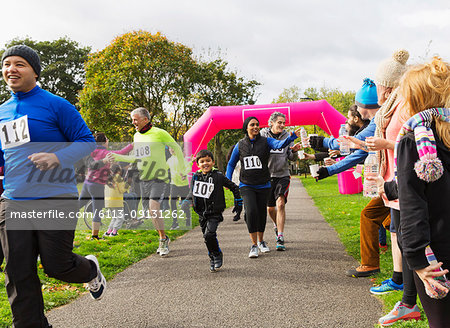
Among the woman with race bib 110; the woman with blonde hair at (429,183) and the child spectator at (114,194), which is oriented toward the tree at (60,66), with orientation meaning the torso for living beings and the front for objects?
the woman with blonde hair

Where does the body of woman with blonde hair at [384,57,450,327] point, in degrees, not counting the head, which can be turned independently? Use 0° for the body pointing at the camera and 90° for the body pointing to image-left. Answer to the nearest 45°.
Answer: approximately 135°

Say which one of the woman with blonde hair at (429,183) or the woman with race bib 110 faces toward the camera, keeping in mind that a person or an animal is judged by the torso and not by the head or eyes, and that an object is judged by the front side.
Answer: the woman with race bib 110

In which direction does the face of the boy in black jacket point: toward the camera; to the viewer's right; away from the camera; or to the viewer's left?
toward the camera

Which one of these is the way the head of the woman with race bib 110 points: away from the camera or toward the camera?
toward the camera

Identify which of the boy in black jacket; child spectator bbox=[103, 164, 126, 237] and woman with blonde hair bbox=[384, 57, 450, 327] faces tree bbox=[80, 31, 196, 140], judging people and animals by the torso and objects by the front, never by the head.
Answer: the woman with blonde hair

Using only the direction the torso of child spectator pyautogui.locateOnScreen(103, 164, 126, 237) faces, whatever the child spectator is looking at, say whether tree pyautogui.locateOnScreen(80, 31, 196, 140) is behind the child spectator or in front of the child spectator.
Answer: behind

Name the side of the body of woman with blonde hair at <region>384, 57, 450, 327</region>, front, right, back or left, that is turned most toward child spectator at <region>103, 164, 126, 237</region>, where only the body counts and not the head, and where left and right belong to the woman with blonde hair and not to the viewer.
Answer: front

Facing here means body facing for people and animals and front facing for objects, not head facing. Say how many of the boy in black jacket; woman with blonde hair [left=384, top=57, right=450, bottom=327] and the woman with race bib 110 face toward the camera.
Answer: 2

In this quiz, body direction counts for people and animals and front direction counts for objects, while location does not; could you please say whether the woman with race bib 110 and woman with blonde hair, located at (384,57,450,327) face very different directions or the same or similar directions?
very different directions

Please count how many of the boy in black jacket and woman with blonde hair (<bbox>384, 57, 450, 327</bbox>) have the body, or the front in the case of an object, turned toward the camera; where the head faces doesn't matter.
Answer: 1

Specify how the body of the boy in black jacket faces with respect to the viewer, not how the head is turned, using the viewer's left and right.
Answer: facing the viewer

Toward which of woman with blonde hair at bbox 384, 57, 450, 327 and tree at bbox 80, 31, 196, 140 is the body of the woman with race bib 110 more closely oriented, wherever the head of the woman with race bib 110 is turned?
the woman with blonde hair

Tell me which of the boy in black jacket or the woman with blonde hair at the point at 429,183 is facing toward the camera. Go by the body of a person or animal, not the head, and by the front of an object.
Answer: the boy in black jacket
